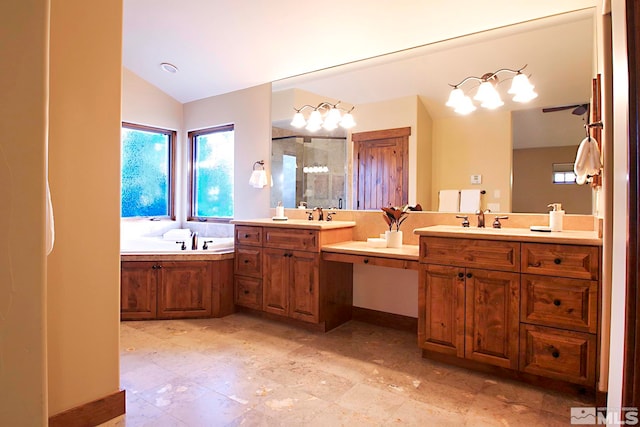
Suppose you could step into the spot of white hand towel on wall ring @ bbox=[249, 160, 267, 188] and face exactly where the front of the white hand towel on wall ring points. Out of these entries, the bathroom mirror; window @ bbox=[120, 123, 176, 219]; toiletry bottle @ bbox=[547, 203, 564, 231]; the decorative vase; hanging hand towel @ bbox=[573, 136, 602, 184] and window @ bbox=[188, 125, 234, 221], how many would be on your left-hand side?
4

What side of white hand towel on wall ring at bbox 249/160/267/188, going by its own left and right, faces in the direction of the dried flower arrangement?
left

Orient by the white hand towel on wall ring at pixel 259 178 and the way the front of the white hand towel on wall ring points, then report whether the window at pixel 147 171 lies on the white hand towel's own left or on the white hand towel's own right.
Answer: on the white hand towel's own right

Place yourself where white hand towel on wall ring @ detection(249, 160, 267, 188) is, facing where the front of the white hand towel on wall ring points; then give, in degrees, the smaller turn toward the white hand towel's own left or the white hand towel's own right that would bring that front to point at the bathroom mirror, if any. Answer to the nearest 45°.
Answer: approximately 90° to the white hand towel's own left

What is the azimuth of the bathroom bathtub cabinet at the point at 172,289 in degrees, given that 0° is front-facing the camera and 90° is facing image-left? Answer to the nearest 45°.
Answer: approximately 0°

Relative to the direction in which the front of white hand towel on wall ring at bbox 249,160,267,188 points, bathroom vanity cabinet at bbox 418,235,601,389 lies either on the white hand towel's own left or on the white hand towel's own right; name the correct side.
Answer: on the white hand towel's own left

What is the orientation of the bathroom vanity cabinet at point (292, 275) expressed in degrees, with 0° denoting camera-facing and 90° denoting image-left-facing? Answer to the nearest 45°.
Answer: approximately 45°

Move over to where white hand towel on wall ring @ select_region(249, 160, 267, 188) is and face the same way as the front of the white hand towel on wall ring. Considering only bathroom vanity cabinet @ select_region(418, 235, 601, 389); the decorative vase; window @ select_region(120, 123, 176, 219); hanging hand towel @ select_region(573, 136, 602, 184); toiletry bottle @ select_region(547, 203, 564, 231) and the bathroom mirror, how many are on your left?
5

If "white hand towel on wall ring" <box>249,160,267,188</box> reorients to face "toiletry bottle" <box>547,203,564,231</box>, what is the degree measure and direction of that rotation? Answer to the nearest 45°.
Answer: approximately 90° to its left
